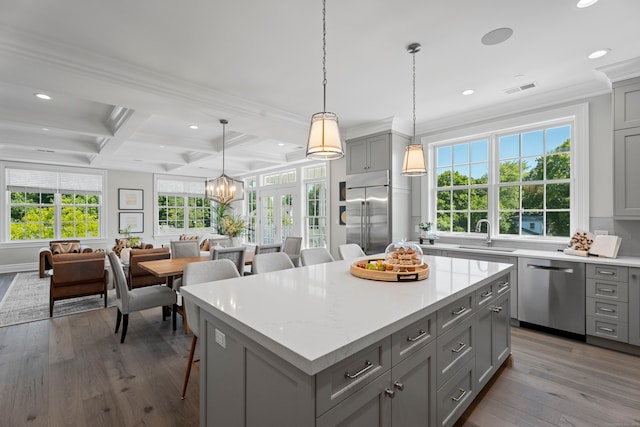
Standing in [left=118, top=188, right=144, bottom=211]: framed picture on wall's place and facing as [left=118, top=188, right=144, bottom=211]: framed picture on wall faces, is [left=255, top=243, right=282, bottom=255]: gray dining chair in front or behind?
in front

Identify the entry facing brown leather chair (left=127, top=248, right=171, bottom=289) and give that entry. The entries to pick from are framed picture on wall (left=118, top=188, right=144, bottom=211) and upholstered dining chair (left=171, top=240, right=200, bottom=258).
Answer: the framed picture on wall

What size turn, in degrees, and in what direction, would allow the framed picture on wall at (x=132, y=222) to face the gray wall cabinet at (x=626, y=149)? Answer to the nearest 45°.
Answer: approximately 45° to its left

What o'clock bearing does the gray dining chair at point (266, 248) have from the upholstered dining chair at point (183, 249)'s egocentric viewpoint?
The gray dining chair is roughly at 10 o'clock from the upholstered dining chair.

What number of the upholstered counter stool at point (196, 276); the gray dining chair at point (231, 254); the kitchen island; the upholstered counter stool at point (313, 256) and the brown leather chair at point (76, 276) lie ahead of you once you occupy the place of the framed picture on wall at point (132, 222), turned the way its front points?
5

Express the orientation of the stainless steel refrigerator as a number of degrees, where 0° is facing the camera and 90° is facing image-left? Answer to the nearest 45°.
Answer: approximately 45°

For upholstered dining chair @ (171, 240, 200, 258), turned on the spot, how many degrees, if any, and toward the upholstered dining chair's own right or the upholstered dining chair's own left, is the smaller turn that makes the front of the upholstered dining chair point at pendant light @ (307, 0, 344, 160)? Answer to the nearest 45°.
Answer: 0° — it already faces it

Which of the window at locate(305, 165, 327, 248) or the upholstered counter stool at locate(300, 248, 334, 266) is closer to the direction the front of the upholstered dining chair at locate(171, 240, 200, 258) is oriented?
the upholstered counter stool

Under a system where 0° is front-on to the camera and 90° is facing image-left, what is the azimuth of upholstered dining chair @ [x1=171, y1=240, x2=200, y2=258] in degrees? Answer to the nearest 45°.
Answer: approximately 0°

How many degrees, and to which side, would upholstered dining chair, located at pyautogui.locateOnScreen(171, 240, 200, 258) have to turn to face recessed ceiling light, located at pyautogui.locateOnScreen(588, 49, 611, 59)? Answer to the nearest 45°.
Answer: approximately 45° to its left

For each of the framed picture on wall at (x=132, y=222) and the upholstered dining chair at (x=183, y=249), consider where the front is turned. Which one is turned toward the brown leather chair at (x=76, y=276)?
the framed picture on wall

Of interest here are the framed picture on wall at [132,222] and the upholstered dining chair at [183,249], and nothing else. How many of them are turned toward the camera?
2

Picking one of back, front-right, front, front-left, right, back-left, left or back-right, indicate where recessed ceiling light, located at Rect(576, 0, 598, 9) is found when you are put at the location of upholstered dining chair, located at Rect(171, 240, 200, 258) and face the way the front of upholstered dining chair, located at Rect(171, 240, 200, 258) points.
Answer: front-left

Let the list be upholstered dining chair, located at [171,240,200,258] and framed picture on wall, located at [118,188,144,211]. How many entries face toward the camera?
2
